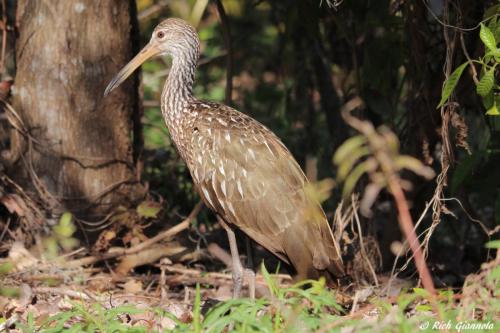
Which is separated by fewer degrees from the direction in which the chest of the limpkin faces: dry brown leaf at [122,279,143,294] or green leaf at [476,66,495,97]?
the dry brown leaf

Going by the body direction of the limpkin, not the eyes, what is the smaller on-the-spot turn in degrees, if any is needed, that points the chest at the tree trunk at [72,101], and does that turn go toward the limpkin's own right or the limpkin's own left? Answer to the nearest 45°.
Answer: approximately 45° to the limpkin's own right

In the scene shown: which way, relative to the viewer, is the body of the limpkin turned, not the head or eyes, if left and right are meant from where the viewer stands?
facing to the left of the viewer

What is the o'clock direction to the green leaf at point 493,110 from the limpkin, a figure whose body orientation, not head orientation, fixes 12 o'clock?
The green leaf is roughly at 7 o'clock from the limpkin.

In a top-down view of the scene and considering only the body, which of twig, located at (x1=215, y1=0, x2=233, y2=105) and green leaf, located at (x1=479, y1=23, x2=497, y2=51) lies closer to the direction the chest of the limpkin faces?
the twig

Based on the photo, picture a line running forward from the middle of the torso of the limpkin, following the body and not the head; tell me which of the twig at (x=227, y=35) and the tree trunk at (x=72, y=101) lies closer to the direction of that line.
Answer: the tree trunk

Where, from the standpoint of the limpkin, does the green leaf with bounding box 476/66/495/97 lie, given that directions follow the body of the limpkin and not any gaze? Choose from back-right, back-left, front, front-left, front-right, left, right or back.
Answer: back-left

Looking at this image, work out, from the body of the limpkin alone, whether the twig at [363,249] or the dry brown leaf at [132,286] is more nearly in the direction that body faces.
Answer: the dry brown leaf

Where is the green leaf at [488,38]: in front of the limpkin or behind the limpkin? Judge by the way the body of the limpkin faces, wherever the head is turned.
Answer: behind

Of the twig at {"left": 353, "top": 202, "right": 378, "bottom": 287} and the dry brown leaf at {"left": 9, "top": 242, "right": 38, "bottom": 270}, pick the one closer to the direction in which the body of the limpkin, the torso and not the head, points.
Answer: the dry brown leaf
